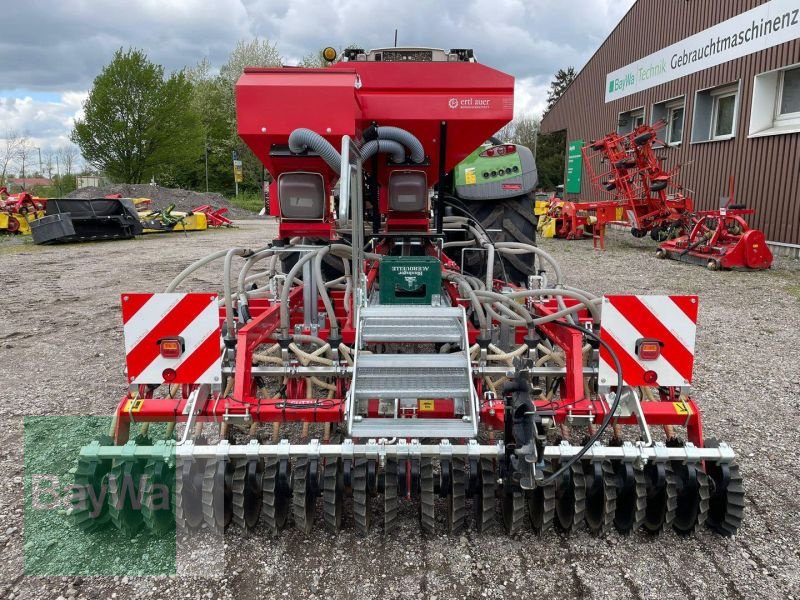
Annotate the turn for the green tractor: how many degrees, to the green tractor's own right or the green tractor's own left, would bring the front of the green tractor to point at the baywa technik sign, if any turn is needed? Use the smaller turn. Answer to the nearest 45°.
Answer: approximately 45° to the green tractor's own right

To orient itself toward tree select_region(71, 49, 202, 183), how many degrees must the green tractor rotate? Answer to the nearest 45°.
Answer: approximately 45° to its left

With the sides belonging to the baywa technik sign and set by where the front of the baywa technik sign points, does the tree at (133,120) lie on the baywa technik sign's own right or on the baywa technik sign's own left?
on the baywa technik sign's own right

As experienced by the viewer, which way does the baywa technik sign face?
facing the viewer and to the left of the viewer

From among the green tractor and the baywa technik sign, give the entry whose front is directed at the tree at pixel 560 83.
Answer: the green tractor

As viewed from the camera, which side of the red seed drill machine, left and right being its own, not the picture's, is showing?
back

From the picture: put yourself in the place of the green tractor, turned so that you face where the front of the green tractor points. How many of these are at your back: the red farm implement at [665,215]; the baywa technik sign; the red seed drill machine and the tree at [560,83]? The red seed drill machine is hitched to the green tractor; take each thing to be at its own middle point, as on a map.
1

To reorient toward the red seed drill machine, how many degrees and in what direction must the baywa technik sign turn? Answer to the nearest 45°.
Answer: approximately 45° to its left

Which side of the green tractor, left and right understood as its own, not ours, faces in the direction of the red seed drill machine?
back

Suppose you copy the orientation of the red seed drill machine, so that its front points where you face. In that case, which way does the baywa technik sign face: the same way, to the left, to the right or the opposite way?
to the left

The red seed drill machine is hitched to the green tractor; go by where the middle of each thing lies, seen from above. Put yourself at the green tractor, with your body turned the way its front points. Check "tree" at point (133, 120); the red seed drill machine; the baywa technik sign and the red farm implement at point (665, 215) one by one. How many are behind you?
1

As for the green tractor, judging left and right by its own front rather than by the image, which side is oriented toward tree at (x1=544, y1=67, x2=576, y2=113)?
front

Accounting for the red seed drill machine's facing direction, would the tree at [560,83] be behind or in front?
in front

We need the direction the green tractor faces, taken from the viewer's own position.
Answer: facing away from the viewer

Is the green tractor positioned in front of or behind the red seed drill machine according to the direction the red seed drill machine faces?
in front

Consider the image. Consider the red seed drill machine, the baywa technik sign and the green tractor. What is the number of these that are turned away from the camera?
2

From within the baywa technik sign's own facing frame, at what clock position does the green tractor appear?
The green tractor is roughly at 11 o'clock from the baywa technik sign.
